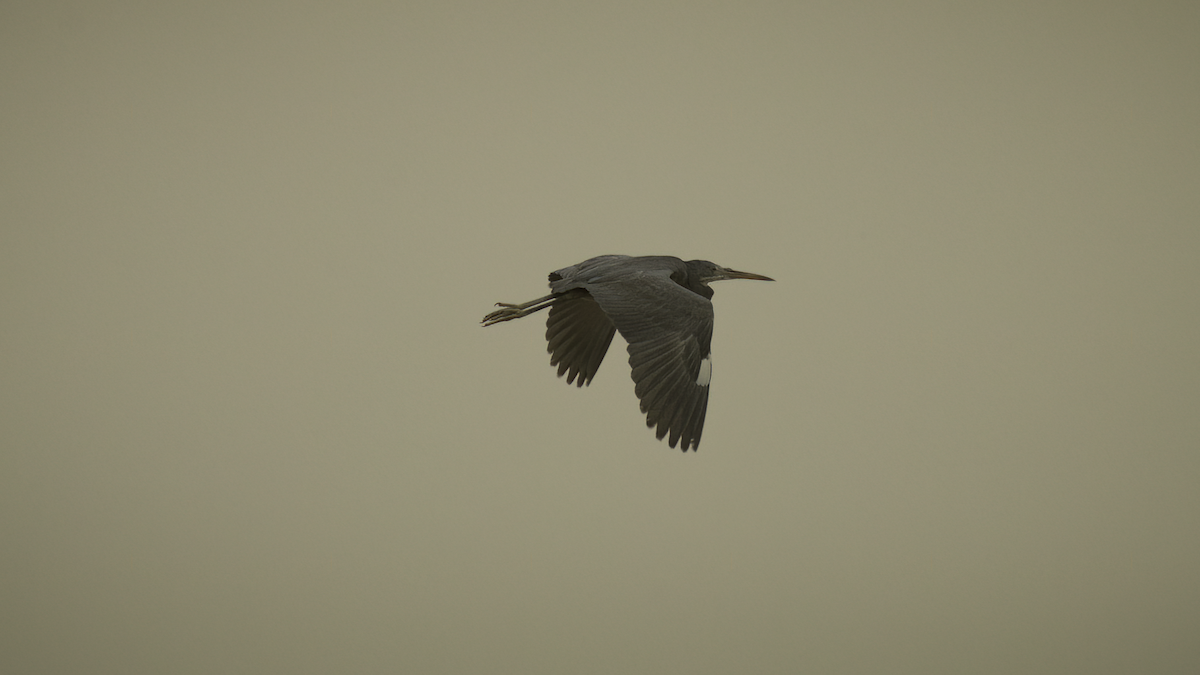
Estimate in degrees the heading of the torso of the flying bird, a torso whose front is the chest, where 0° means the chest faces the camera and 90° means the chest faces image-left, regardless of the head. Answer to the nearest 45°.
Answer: approximately 270°
